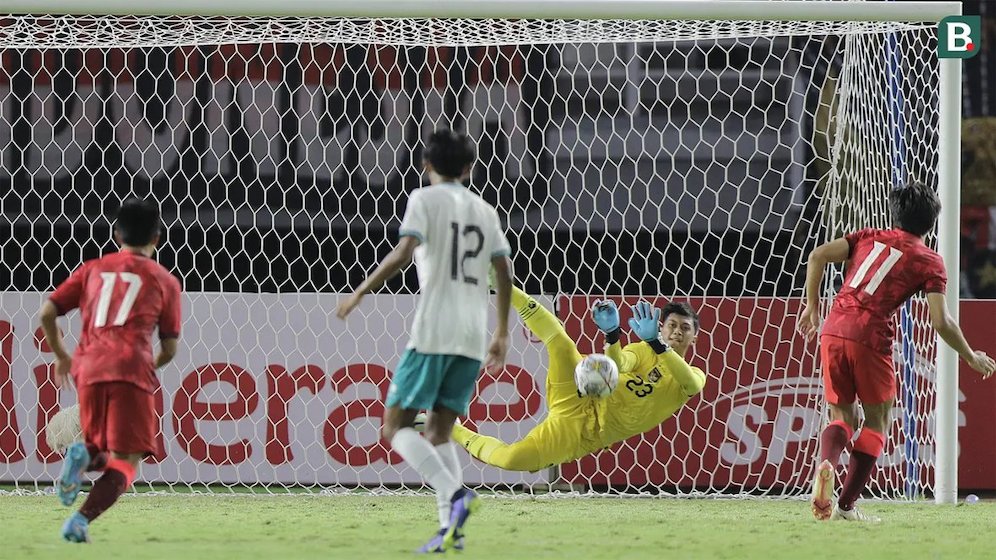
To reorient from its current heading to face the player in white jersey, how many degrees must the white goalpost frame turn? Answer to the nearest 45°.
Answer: approximately 45° to its right

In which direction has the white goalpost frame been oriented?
toward the camera

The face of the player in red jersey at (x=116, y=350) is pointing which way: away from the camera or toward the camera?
away from the camera

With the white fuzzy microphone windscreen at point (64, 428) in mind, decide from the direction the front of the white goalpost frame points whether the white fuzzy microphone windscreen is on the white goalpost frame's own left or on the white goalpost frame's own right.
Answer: on the white goalpost frame's own right

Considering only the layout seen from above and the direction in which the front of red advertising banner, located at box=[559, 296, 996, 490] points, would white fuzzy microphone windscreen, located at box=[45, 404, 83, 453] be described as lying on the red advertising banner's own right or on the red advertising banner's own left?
on the red advertising banner's own right

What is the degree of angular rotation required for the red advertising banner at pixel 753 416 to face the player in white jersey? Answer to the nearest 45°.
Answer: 0° — it already faces them

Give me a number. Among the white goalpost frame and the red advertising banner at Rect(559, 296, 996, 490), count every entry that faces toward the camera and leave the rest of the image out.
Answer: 2

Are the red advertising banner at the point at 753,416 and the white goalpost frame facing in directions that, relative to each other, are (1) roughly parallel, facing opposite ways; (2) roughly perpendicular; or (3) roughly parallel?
roughly parallel

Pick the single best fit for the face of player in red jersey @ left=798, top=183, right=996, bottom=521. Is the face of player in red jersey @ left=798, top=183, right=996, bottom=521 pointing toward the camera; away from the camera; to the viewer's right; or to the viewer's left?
away from the camera
